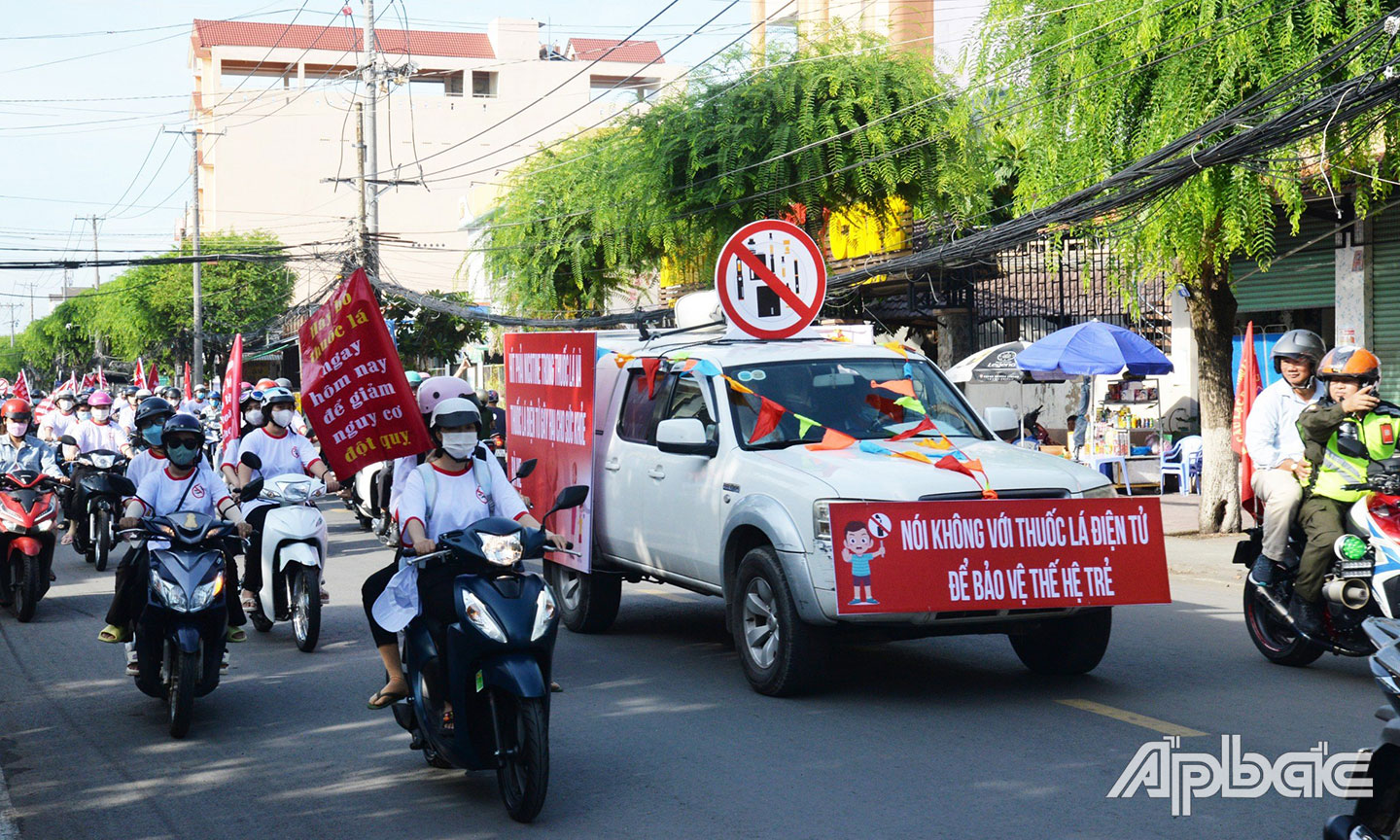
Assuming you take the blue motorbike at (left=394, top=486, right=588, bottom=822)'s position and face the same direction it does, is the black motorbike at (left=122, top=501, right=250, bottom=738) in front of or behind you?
behind

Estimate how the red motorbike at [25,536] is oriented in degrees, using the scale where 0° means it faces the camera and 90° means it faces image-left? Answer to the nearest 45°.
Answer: approximately 0°

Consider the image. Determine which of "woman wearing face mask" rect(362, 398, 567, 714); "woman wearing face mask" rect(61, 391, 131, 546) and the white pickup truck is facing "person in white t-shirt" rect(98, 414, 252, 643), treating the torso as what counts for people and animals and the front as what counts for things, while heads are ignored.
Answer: "woman wearing face mask" rect(61, 391, 131, 546)

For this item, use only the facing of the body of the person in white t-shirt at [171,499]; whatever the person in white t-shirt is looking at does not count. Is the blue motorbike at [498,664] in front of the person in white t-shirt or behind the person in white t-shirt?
in front

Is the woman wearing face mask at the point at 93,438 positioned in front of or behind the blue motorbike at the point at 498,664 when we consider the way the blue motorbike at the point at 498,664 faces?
behind

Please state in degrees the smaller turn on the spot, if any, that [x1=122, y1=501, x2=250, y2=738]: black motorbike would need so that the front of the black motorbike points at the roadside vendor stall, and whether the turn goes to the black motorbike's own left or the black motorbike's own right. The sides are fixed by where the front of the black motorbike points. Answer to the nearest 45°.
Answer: approximately 135° to the black motorbike's own left

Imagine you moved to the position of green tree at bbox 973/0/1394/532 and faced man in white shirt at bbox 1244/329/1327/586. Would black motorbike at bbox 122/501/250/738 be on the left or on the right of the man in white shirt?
right

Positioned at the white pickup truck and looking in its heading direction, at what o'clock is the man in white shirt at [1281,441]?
The man in white shirt is roughly at 10 o'clock from the white pickup truck.

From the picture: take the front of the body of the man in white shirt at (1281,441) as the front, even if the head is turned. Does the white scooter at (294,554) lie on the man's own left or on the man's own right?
on the man's own right

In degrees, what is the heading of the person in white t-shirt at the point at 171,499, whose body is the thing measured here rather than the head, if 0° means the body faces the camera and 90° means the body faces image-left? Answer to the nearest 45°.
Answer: approximately 0°

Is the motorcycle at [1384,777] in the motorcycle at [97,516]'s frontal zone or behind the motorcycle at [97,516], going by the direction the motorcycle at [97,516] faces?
frontal zone

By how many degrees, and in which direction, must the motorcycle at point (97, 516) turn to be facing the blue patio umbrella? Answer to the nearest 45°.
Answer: approximately 90° to its left

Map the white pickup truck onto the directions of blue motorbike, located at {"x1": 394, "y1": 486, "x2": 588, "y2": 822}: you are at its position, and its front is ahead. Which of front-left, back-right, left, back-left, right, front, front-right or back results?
left

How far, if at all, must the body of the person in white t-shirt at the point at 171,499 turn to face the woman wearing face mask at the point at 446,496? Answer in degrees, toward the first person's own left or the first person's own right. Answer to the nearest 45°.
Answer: approximately 45° to the first person's own left

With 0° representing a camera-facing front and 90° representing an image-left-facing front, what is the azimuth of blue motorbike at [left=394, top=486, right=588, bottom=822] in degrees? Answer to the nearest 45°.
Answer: approximately 315°

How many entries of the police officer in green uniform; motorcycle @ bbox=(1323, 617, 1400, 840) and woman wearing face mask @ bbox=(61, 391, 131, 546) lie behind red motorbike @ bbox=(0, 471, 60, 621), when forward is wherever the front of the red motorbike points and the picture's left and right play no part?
1

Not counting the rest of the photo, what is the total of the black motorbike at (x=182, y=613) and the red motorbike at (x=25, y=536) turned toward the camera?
2
